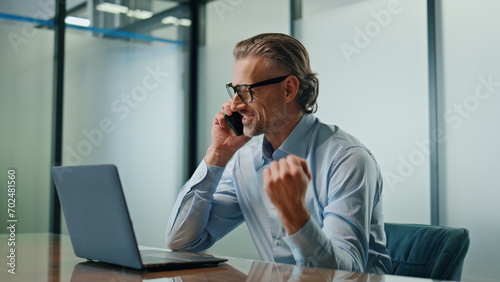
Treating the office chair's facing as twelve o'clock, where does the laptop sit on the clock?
The laptop is roughly at 12 o'clock from the office chair.

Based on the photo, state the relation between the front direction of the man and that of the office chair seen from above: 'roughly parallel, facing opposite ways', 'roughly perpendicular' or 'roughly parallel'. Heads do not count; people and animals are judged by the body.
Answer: roughly parallel

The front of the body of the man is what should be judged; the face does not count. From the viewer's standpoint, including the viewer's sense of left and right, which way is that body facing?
facing the viewer and to the left of the viewer

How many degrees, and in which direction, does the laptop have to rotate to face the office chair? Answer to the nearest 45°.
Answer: approximately 45° to its right

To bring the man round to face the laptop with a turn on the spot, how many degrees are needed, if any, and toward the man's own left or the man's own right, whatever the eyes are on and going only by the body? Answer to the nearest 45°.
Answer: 0° — they already face it

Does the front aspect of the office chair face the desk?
yes

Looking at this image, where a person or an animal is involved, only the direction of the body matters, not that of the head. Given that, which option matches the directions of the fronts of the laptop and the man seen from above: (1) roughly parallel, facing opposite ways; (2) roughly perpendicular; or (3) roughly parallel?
roughly parallel, facing opposite ways

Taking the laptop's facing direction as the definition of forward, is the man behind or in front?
in front

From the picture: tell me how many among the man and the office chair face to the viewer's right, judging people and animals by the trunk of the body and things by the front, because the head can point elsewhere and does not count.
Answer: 0

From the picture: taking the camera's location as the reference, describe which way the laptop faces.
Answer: facing away from the viewer and to the right of the viewer
